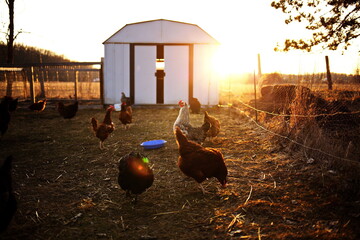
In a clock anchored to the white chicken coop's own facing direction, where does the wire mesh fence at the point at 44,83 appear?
The wire mesh fence is roughly at 3 o'clock from the white chicken coop.

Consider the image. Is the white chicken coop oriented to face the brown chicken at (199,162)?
yes

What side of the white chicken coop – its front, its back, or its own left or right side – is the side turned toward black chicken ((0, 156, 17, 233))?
front

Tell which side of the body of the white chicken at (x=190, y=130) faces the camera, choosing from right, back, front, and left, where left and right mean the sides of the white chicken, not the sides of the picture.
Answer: left

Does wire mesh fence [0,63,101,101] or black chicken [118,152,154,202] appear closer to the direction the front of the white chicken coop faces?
the black chicken

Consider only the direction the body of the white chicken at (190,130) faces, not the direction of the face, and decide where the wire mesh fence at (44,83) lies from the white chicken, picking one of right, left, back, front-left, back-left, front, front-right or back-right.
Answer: front-right
